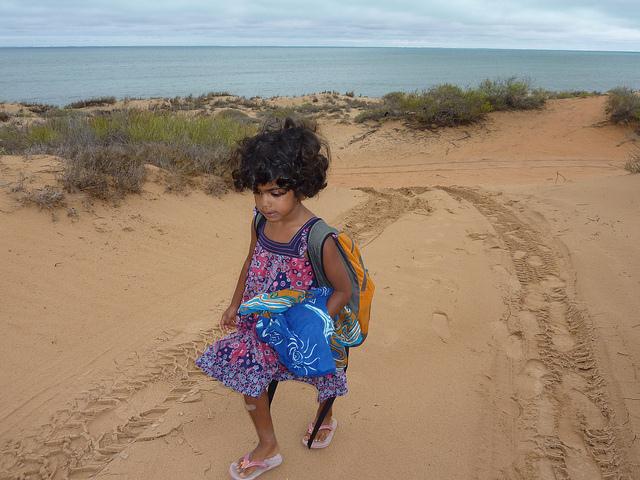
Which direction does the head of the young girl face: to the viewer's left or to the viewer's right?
to the viewer's left

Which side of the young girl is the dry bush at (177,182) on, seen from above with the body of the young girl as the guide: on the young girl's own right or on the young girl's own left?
on the young girl's own right

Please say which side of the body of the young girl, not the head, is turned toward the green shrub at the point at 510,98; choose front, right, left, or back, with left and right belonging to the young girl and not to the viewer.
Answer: back

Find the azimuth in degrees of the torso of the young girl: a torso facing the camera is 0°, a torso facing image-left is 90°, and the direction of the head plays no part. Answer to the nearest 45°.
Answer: approximately 45°

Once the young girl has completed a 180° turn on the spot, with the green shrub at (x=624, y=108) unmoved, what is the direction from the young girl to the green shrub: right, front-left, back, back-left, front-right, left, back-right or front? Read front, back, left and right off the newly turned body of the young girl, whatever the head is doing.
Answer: front

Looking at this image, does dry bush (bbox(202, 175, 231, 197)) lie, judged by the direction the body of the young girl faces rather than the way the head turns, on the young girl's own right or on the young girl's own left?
on the young girl's own right

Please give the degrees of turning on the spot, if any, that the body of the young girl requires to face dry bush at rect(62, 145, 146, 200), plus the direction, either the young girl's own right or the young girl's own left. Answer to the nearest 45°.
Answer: approximately 90° to the young girl's own right

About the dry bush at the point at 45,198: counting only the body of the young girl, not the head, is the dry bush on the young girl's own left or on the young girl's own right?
on the young girl's own right
